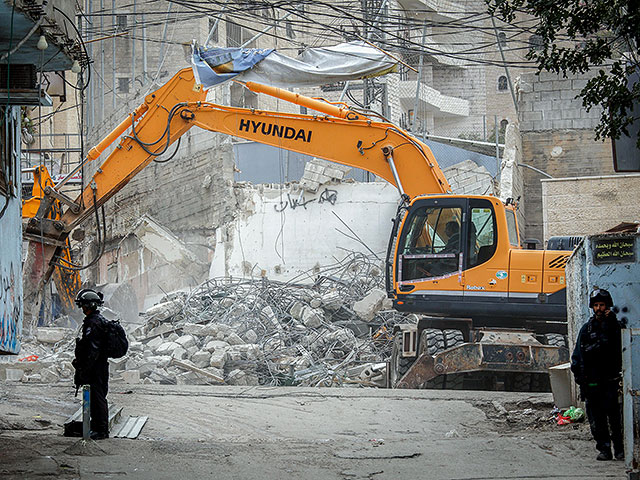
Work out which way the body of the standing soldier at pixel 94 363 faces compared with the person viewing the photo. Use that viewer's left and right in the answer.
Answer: facing to the left of the viewer

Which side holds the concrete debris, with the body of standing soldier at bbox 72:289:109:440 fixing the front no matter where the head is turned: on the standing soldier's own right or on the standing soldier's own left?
on the standing soldier's own right

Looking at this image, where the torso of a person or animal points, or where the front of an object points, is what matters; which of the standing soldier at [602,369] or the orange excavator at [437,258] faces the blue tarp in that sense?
the orange excavator

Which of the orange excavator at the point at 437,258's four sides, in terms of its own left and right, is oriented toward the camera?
left

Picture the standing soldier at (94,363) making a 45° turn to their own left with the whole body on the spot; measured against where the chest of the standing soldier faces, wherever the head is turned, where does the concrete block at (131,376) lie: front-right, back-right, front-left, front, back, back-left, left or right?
back-right

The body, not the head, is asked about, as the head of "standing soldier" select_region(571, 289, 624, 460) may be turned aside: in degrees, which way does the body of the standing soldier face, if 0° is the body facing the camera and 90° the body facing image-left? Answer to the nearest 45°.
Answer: approximately 0°

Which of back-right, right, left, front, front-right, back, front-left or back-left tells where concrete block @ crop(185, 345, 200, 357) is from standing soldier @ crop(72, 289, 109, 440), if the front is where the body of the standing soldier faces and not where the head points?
right

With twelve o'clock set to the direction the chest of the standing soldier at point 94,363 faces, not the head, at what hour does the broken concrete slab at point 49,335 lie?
The broken concrete slab is roughly at 3 o'clock from the standing soldier.

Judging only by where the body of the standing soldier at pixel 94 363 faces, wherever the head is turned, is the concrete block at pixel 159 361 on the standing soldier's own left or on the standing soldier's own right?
on the standing soldier's own right

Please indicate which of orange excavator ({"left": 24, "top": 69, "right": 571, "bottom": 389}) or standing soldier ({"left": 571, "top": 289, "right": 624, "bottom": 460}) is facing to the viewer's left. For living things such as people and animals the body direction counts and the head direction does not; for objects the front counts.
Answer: the orange excavator

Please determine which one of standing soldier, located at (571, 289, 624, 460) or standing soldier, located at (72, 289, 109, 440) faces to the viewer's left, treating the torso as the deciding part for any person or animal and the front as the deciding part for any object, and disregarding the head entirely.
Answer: standing soldier, located at (72, 289, 109, 440)

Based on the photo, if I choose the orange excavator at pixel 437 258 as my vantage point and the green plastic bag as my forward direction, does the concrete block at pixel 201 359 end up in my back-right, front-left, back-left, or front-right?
back-right

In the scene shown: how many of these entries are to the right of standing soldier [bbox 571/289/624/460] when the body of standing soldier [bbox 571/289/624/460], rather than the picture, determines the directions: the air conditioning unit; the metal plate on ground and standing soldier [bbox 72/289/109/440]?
3

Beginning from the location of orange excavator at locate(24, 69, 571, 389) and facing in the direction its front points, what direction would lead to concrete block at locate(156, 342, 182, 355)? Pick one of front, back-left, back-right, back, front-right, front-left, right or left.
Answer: front-right
